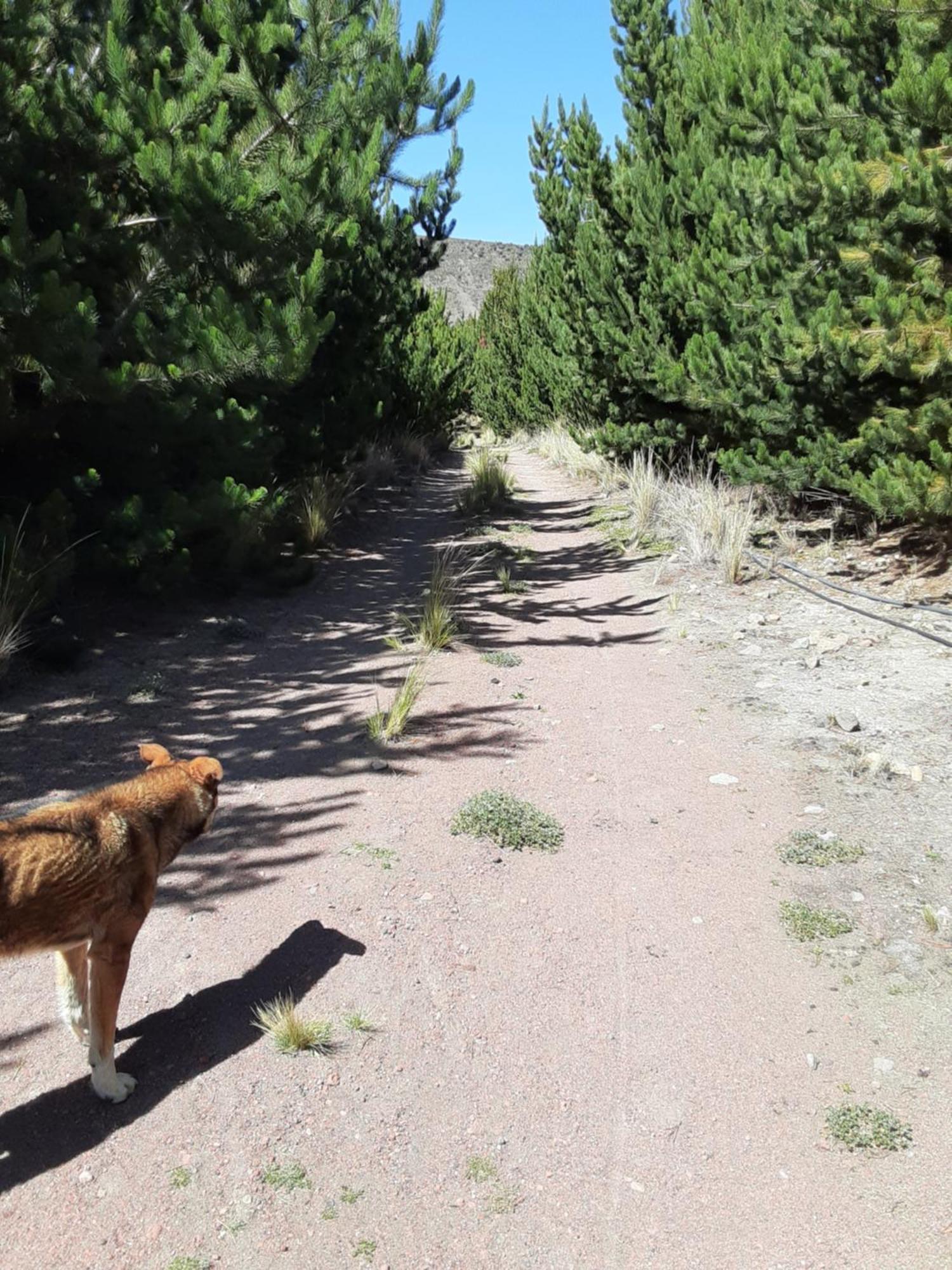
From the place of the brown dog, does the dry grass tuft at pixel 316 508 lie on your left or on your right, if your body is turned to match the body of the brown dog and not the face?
on your left

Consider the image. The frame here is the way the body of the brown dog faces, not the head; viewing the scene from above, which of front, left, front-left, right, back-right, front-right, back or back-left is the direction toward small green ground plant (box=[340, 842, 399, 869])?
front-left

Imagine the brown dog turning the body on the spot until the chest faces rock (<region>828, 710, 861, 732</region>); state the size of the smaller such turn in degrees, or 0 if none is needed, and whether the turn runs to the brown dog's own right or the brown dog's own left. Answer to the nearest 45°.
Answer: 0° — it already faces it

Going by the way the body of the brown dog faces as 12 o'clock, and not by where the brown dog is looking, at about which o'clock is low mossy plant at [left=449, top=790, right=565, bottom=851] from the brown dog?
The low mossy plant is roughly at 11 o'clock from the brown dog.

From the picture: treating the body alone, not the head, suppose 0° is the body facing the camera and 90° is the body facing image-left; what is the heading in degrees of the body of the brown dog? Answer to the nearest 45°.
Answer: approximately 270°

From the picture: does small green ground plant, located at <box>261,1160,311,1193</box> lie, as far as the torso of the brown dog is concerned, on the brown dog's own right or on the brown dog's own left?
on the brown dog's own right

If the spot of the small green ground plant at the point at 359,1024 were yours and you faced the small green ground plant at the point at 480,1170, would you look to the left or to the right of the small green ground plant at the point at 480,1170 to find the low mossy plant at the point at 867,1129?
left

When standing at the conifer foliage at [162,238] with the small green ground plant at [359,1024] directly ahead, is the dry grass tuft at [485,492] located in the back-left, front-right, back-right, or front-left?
back-left

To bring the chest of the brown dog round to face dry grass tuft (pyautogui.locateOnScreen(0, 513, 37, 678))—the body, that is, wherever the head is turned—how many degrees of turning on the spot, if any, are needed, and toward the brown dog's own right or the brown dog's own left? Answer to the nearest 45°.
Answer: approximately 90° to the brown dog's own left

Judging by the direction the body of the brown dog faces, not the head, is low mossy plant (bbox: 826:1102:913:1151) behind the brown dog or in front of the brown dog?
in front

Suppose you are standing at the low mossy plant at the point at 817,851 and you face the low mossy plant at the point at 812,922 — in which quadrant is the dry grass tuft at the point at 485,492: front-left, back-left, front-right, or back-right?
back-right

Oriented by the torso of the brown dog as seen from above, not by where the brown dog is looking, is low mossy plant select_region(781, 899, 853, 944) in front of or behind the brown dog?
in front
